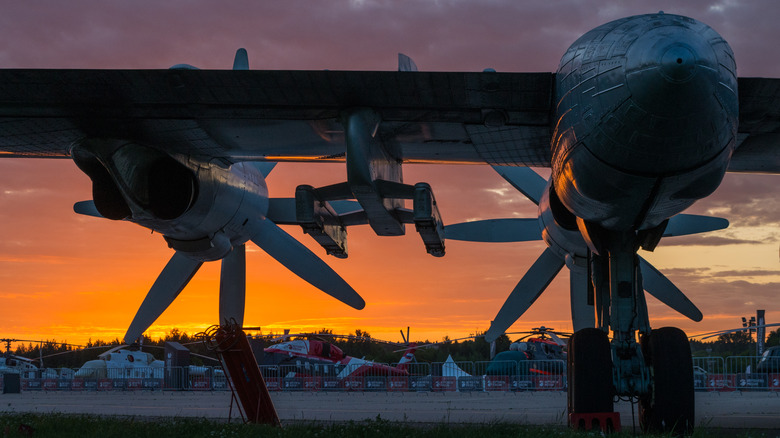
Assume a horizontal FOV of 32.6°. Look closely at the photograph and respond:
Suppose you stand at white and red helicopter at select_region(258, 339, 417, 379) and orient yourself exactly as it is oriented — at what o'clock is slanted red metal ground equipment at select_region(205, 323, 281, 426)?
The slanted red metal ground equipment is roughly at 9 o'clock from the white and red helicopter.

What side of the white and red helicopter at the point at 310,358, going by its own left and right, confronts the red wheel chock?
left

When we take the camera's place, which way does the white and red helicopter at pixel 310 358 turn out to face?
facing to the left of the viewer
